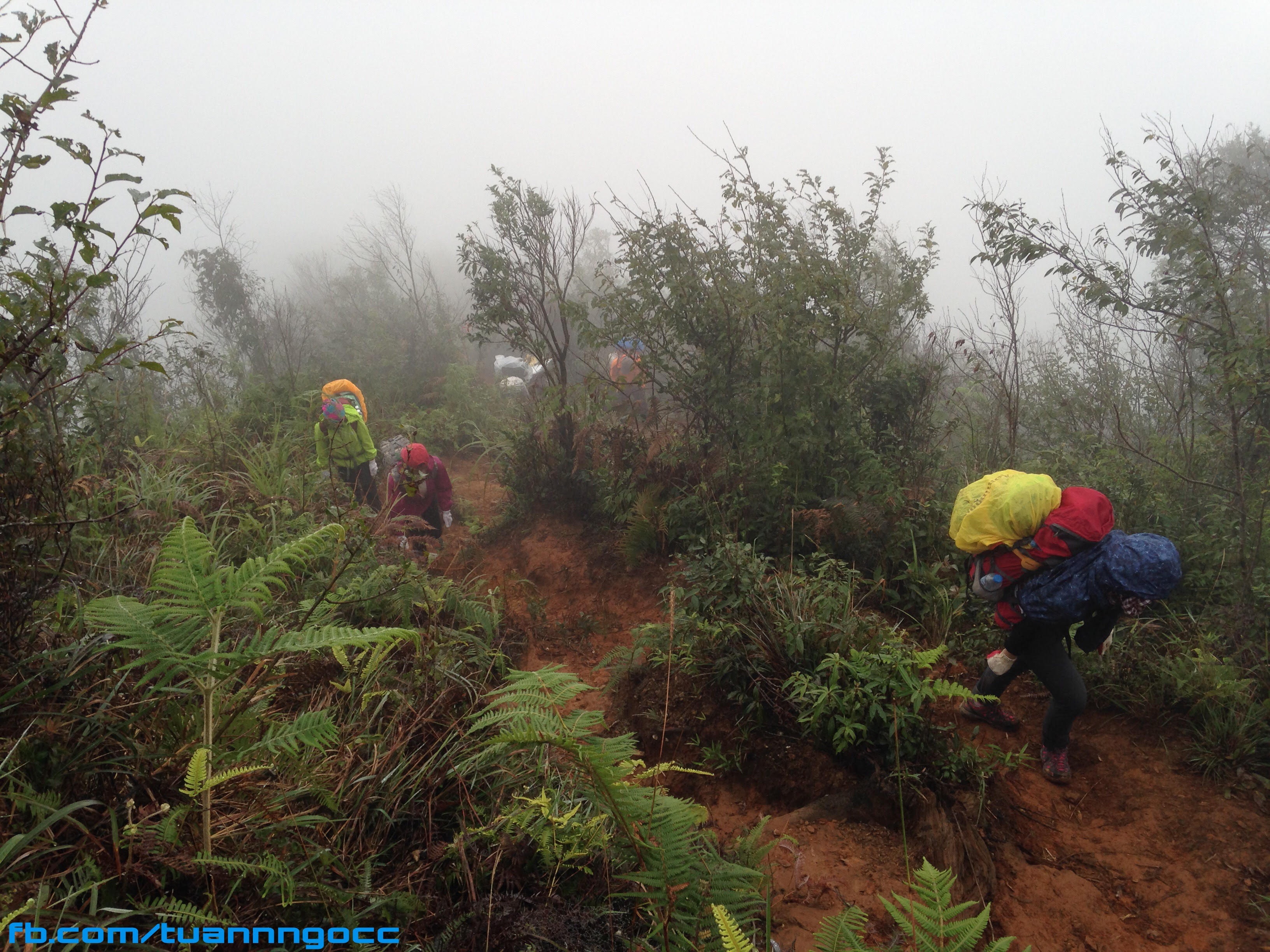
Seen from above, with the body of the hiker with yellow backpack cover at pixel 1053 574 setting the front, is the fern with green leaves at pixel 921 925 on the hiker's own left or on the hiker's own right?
on the hiker's own right

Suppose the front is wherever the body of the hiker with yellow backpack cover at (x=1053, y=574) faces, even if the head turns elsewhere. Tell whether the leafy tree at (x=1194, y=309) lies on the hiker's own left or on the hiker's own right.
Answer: on the hiker's own left
